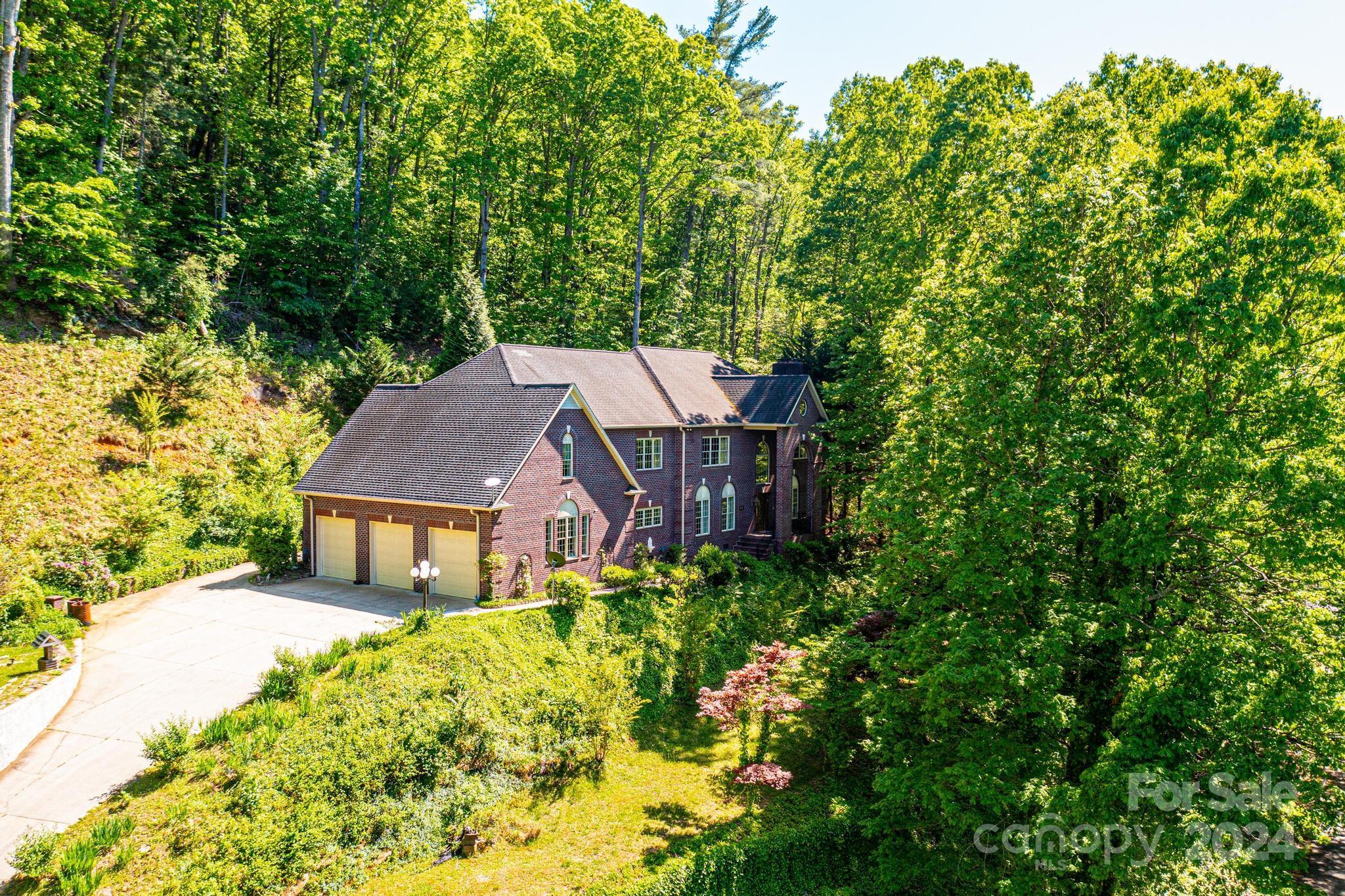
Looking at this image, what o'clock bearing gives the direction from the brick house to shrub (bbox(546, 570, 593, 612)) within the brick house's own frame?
The shrub is roughly at 1 o'clock from the brick house.

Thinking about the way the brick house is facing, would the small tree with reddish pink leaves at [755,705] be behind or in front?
in front

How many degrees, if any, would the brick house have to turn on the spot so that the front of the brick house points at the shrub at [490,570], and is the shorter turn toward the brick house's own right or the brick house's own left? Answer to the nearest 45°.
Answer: approximately 45° to the brick house's own right

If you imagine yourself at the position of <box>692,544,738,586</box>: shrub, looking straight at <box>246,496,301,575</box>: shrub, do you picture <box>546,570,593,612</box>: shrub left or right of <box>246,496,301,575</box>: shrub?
left

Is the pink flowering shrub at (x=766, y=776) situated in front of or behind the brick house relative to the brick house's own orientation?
in front

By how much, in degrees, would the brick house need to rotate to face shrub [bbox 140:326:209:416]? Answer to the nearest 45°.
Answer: approximately 135° to its right

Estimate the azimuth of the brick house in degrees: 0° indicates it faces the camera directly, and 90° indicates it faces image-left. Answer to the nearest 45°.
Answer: approximately 315°

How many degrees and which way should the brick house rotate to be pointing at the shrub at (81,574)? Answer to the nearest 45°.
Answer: approximately 135° to its right

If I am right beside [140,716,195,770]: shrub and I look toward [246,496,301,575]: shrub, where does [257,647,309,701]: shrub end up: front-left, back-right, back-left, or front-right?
front-right

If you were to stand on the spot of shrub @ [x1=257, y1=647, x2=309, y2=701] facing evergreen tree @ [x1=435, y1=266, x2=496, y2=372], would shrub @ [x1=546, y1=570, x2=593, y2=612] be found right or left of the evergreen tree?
right

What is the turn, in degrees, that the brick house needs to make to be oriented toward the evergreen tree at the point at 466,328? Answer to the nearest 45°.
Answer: approximately 135° to its left

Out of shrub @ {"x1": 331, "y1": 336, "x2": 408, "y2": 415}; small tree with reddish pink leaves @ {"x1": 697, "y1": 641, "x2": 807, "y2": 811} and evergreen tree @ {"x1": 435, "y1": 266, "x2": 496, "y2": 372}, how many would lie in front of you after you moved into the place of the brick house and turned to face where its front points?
1

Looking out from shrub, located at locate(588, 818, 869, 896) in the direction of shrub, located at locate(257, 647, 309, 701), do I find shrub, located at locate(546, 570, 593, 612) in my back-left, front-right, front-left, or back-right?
front-right
